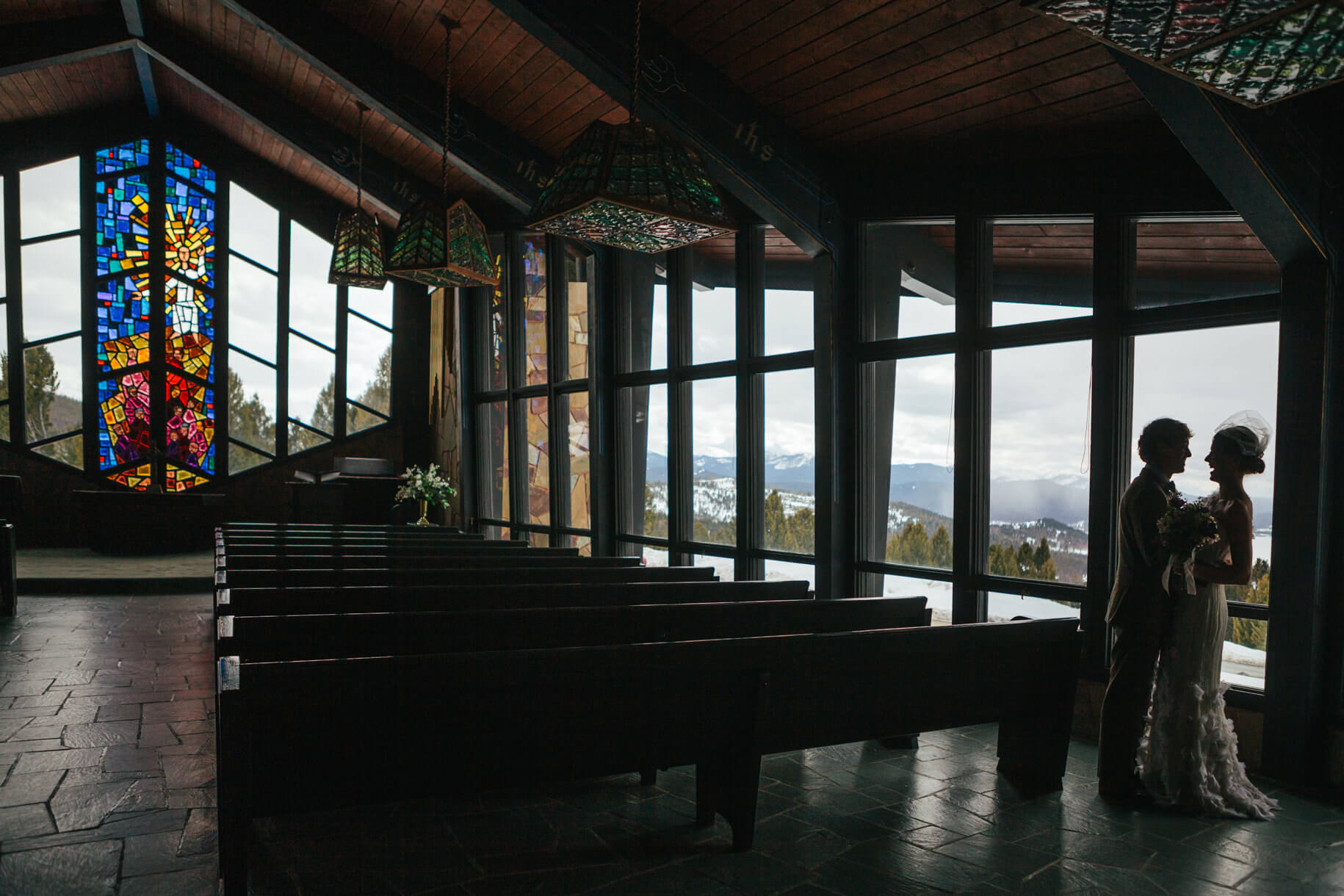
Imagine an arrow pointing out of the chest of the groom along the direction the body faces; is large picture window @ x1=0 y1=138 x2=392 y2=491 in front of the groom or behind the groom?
behind

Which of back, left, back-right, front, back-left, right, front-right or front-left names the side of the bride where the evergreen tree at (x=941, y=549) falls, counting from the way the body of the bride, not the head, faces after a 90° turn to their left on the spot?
back-right

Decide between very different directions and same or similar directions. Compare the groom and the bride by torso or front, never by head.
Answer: very different directions

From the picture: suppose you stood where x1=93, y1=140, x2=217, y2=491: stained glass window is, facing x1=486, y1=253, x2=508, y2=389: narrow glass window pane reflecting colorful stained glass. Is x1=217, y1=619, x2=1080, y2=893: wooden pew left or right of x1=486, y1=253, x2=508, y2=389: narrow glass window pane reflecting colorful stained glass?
right

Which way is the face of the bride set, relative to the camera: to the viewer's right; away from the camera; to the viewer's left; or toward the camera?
to the viewer's left

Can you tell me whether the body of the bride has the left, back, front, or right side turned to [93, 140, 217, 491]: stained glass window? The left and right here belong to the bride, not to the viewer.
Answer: front

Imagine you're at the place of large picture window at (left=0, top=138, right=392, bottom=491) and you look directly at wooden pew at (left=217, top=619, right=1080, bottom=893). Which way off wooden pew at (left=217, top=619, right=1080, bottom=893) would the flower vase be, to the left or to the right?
left

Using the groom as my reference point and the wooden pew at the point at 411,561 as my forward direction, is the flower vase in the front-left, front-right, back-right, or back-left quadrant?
front-right

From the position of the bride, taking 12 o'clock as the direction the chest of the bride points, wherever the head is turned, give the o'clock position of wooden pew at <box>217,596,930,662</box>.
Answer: The wooden pew is roughly at 11 o'clock from the bride.

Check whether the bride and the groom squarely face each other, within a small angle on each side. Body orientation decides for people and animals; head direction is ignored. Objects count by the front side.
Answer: yes

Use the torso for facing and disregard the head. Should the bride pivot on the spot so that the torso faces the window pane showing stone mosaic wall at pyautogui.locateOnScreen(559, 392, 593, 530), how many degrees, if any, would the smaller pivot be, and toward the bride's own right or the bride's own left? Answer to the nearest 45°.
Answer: approximately 45° to the bride's own right

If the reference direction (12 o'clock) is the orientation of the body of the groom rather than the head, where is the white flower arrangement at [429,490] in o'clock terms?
The white flower arrangement is roughly at 7 o'clock from the groom.

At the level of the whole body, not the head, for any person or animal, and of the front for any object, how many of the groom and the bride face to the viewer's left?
1

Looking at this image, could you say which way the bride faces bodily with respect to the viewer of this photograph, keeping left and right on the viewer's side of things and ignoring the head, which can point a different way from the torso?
facing to the left of the viewer

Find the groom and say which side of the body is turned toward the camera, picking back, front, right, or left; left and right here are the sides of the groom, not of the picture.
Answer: right

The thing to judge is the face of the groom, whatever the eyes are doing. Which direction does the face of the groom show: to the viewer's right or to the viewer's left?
to the viewer's right

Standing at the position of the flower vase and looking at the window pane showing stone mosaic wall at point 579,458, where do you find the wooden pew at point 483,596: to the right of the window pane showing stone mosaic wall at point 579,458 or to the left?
right
